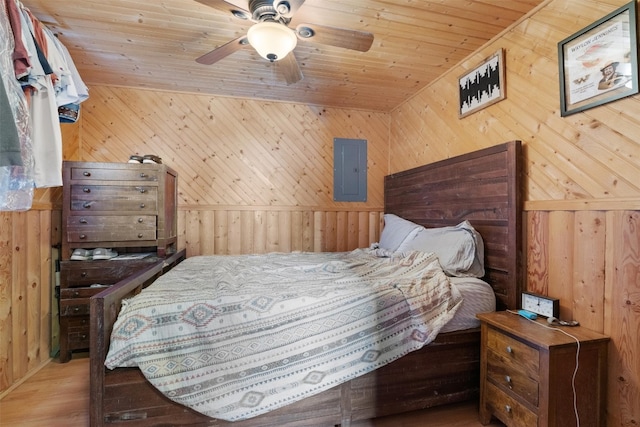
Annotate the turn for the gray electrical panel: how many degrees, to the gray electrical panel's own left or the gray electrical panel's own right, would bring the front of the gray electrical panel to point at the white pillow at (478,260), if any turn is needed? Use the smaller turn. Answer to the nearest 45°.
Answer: approximately 45° to the gray electrical panel's own left

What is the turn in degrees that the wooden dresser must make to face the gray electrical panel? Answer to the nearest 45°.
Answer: approximately 90° to its left

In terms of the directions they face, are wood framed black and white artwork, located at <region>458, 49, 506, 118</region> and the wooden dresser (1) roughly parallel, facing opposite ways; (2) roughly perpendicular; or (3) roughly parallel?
roughly perpendicular

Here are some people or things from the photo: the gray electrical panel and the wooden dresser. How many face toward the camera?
2

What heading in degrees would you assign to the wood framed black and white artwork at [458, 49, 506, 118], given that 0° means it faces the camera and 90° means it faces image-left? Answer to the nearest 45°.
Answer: approximately 45°

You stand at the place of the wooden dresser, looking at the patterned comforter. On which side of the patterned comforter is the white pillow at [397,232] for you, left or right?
left

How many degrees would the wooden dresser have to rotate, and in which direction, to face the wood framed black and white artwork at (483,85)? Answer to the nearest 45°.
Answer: approximately 45° to its left

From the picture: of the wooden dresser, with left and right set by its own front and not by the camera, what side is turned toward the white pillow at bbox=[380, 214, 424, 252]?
left
